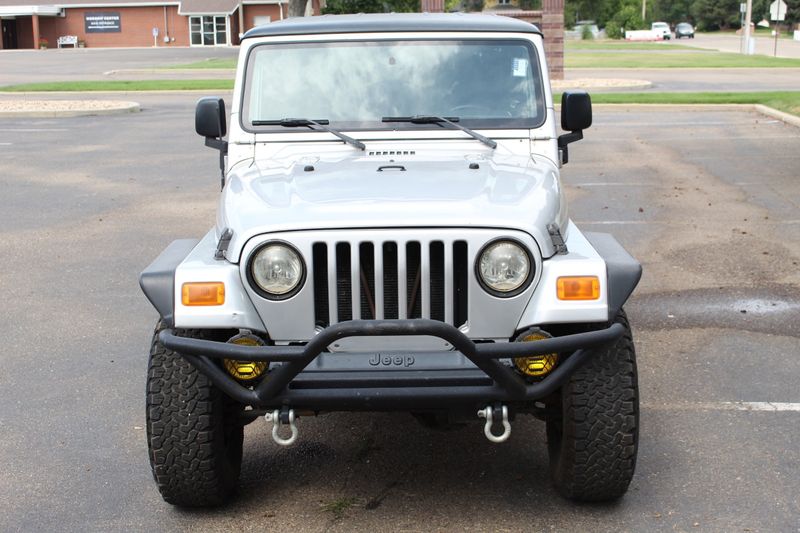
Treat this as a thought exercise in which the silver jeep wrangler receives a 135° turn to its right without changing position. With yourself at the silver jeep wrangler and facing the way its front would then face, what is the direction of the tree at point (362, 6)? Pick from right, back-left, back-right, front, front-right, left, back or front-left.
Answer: front-right

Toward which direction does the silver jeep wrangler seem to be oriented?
toward the camera

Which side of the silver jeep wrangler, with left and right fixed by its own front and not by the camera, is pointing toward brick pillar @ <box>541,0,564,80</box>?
back
